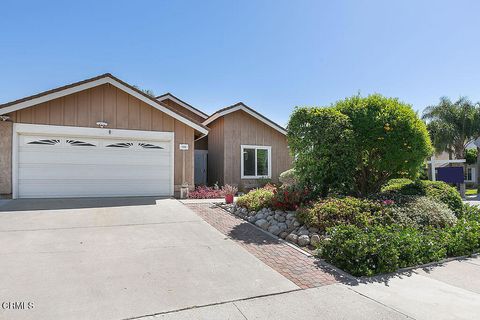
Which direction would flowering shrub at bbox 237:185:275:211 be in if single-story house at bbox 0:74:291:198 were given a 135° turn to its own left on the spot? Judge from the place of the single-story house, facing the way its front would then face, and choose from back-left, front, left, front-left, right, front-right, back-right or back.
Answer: right

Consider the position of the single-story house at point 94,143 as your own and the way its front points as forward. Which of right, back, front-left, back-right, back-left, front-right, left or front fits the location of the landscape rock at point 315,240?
front-left

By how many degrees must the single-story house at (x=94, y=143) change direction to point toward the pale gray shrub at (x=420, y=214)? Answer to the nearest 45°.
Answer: approximately 45° to its left

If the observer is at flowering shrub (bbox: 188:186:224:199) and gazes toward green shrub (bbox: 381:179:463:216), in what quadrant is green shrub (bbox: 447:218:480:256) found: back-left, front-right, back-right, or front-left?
front-right

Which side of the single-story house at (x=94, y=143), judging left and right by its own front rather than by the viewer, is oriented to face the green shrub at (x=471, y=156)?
left

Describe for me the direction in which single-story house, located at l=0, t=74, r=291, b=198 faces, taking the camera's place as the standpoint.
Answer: facing the viewer

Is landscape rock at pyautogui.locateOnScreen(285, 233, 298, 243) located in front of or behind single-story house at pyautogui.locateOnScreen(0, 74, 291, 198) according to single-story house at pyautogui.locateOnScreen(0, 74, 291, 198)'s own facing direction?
in front

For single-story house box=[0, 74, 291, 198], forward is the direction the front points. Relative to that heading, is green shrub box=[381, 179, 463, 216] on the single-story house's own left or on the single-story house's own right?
on the single-story house's own left

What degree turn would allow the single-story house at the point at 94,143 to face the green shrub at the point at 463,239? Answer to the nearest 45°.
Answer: approximately 45° to its left

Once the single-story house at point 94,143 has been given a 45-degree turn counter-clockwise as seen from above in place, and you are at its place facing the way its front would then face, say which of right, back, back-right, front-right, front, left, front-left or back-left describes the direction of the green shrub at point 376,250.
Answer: front

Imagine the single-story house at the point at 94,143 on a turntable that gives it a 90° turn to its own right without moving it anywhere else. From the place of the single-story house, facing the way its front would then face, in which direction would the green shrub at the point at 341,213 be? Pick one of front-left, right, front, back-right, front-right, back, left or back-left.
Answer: back-left

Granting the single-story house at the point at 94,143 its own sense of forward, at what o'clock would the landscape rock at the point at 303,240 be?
The landscape rock is roughly at 11 o'clock from the single-story house.

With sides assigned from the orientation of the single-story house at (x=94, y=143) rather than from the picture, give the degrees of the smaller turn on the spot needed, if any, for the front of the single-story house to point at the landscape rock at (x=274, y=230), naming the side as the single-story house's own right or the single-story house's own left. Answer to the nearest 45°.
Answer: approximately 45° to the single-story house's own left

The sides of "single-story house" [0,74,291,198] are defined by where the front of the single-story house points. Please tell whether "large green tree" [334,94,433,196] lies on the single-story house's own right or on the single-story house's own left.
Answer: on the single-story house's own left

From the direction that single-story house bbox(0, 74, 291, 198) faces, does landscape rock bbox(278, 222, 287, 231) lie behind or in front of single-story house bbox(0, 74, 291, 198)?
in front

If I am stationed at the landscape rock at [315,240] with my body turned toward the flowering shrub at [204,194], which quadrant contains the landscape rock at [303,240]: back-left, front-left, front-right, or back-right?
front-left
